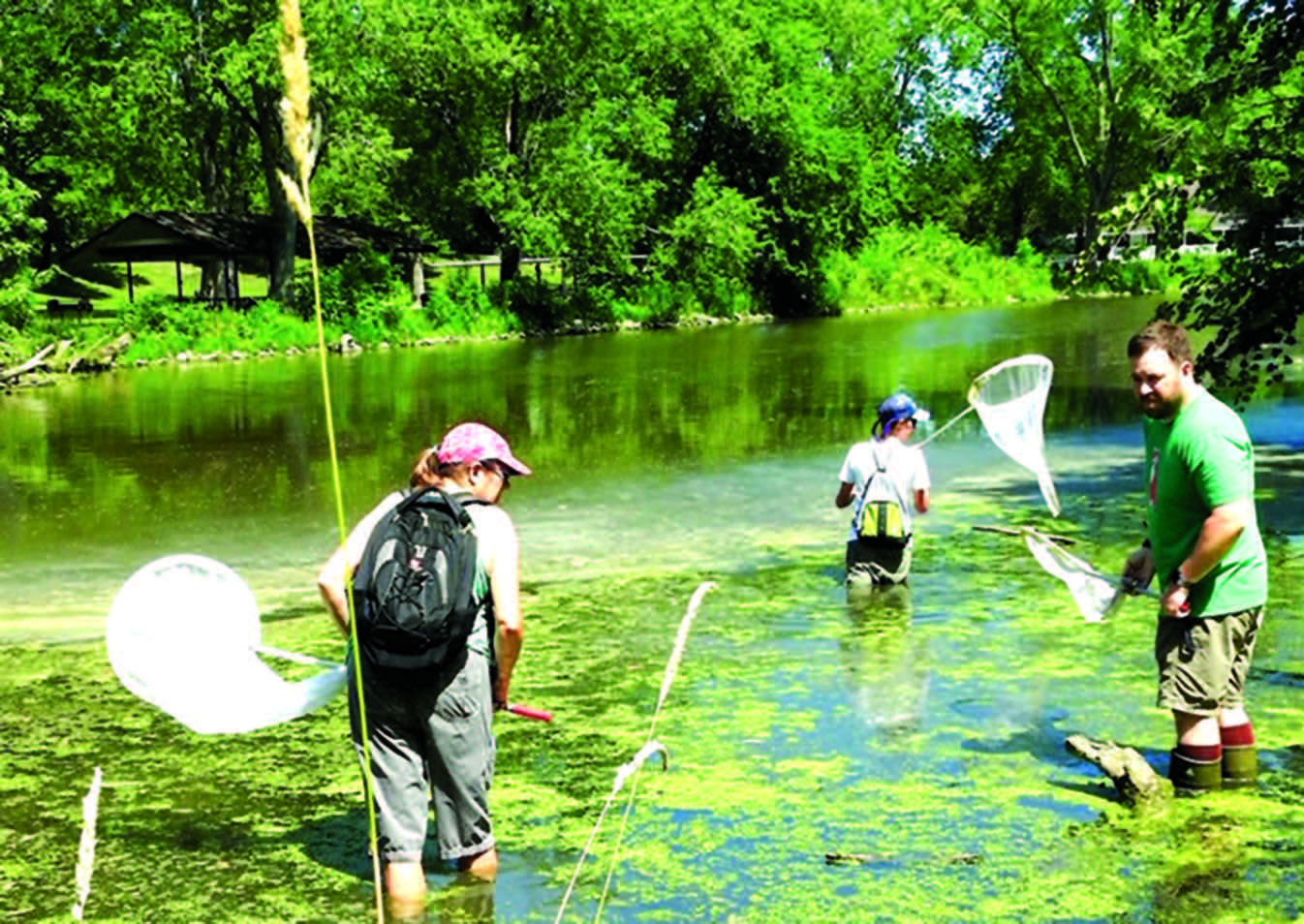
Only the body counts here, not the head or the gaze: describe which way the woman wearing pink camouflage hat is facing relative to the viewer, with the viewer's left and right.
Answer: facing away from the viewer and to the right of the viewer

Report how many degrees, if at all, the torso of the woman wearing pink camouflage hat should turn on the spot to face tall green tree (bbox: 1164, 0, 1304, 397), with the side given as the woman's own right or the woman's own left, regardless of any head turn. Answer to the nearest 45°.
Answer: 0° — they already face it

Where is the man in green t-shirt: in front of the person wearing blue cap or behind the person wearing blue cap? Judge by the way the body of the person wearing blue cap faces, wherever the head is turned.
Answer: behind

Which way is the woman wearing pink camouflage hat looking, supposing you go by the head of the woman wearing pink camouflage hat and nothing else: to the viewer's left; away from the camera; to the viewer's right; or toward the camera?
to the viewer's right

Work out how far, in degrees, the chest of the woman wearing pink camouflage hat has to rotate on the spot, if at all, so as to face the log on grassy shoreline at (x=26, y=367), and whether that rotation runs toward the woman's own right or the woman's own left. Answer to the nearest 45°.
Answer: approximately 45° to the woman's own left

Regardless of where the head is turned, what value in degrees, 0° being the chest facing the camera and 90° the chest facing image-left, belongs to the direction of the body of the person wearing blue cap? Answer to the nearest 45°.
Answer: approximately 180°

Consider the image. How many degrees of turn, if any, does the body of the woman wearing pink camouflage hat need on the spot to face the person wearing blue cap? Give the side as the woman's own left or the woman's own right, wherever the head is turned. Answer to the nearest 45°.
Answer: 0° — they already face them

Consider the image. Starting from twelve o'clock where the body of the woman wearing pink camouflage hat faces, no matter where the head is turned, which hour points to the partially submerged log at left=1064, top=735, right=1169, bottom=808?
The partially submerged log is roughly at 1 o'clock from the woman wearing pink camouflage hat.
